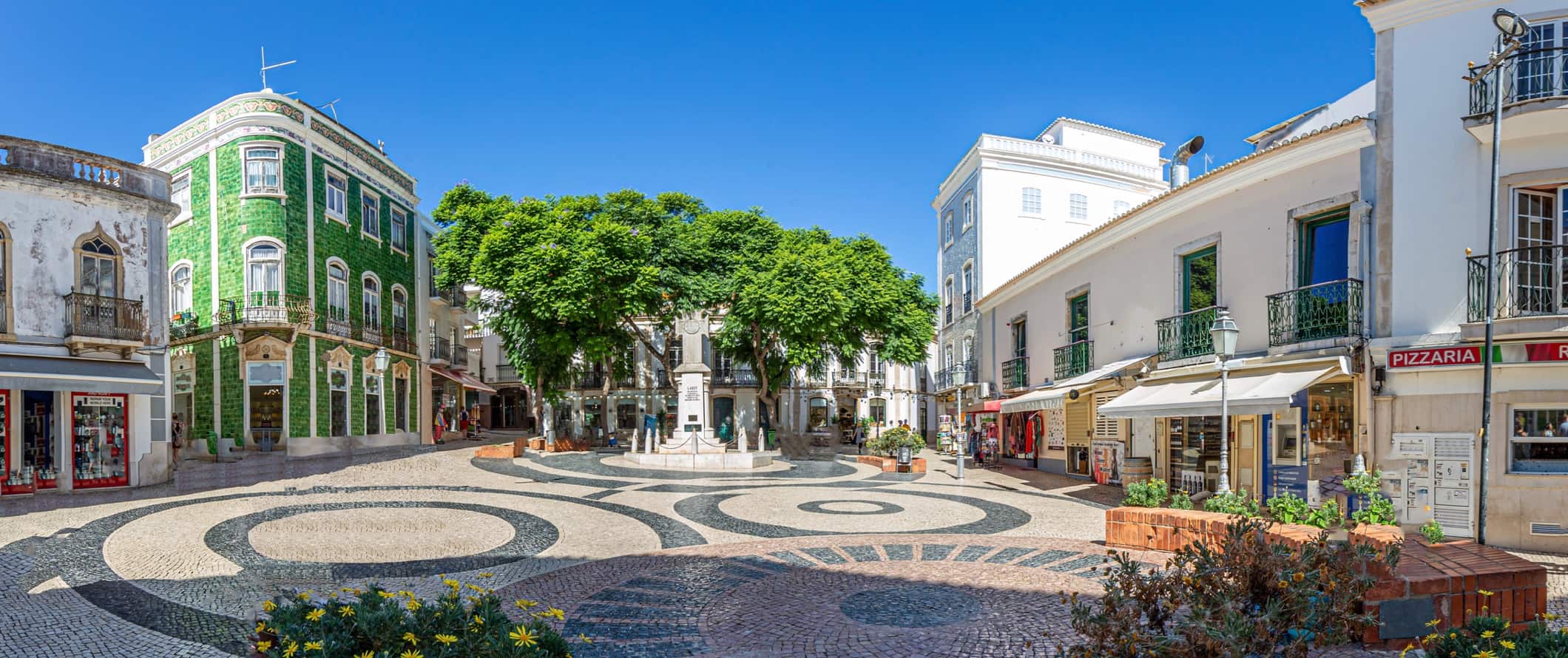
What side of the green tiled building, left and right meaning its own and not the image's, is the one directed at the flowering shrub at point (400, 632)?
front

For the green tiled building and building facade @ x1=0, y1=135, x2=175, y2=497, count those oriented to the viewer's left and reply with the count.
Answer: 0

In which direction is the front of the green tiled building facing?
toward the camera

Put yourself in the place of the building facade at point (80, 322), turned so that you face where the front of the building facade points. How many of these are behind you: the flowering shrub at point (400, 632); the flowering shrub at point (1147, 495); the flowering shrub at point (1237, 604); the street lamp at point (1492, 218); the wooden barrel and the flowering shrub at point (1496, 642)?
0

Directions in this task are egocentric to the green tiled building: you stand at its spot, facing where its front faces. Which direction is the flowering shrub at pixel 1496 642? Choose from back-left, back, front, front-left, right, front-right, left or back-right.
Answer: front

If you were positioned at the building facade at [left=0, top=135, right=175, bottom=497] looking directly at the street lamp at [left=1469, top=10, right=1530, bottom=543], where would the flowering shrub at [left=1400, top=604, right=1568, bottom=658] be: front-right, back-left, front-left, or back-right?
front-right

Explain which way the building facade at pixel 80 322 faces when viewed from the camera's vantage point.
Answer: facing the viewer and to the right of the viewer

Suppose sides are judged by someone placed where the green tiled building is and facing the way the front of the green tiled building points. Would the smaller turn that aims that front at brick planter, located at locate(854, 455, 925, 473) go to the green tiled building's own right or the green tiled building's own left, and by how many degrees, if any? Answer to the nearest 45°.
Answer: approximately 45° to the green tiled building's own left

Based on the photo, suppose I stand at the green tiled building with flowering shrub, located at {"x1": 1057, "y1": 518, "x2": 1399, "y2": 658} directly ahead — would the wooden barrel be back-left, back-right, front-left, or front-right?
front-left

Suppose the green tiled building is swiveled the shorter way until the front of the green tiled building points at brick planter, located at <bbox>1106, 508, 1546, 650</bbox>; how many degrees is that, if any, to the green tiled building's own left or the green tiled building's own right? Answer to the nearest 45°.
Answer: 0° — it already faces it
